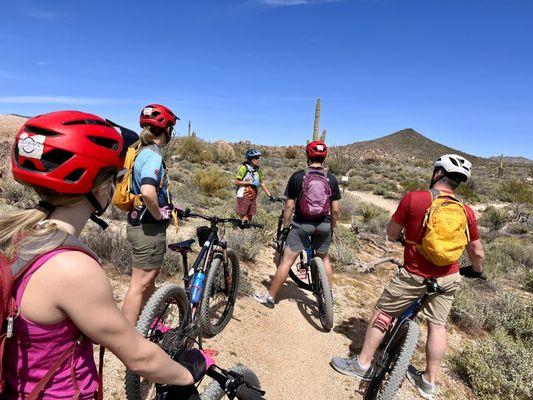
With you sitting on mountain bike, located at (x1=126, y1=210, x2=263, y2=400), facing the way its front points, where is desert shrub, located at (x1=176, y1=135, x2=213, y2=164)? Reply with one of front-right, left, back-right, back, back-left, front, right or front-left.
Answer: front-left

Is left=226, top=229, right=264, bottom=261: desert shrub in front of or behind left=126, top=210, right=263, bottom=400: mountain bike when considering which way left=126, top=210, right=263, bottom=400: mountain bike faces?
in front

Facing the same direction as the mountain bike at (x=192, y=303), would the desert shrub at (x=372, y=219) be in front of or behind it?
in front

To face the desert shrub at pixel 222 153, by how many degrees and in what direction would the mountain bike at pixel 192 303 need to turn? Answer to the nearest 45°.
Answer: approximately 45° to its left

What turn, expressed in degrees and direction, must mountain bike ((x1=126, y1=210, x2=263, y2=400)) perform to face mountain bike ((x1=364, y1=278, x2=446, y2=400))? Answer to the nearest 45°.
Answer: approximately 45° to its right

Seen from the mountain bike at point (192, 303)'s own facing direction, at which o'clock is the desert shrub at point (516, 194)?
The desert shrub is roughly at 12 o'clock from the mountain bike.

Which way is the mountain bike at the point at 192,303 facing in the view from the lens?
facing away from the viewer and to the right of the viewer

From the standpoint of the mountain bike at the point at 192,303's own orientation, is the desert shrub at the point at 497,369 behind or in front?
in front
